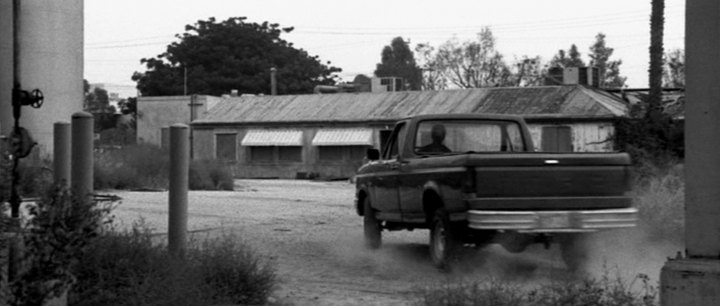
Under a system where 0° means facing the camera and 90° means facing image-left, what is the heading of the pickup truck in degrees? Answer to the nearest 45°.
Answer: approximately 135°

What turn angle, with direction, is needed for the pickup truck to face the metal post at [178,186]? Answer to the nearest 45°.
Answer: approximately 90° to its left

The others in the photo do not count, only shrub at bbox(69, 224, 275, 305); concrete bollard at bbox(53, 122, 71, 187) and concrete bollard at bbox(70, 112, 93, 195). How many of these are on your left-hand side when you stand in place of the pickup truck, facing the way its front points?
3

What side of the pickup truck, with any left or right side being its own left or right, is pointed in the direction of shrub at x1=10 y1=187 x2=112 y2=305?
left

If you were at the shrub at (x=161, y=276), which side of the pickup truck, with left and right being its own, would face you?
left

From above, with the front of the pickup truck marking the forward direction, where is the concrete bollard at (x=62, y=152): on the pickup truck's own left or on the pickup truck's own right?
on the pickup truck's own left

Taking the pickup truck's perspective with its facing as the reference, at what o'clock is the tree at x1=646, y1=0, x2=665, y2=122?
The tree is roughly at 2 o'clock from the pickup truck.

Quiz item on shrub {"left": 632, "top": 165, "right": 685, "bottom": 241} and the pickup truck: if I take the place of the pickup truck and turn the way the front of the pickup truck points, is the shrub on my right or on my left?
on my right
